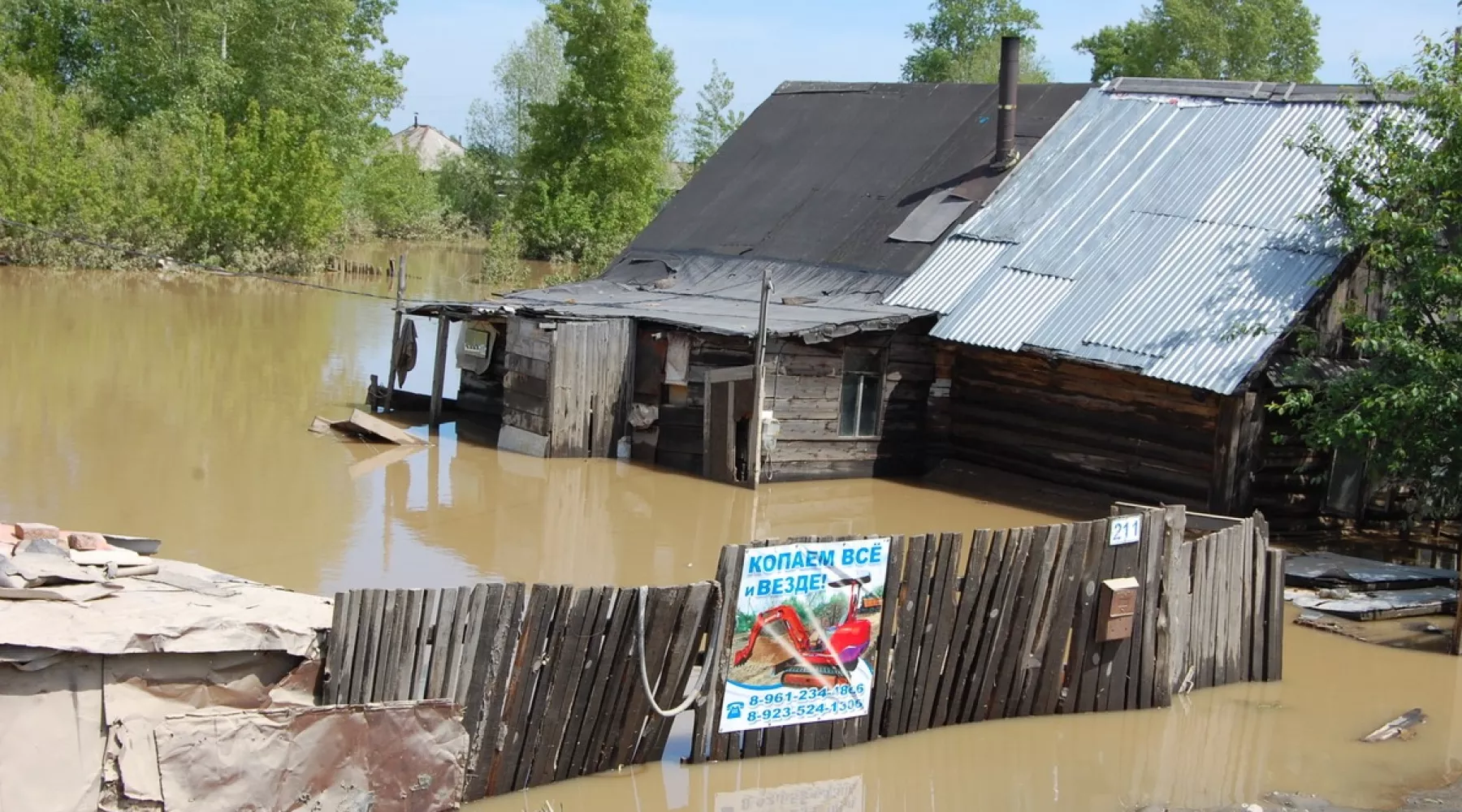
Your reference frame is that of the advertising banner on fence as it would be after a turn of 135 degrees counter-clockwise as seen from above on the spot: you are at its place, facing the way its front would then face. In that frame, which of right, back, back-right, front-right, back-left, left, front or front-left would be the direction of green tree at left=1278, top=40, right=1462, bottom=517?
front

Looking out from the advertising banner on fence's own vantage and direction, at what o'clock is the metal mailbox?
The metal mailbox is roughly at 8 o'clock from the advertising banner on fence.

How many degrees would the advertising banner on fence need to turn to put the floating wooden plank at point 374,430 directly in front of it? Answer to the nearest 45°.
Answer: approximately 135° to its right

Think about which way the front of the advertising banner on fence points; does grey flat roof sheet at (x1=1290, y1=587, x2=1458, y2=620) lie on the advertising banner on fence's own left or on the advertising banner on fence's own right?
on the advertising banner on fence's own left

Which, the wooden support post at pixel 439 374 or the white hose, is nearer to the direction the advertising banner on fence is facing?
the white hose

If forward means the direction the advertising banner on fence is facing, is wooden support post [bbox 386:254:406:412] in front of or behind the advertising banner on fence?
behind

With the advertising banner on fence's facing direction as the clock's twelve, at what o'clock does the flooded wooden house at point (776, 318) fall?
The flooded wooden house is roughly at 6 o'clock from the advertising banner on fence.

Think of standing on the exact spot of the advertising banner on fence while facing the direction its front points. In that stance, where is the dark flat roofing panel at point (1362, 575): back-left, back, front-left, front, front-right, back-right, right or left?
back-left

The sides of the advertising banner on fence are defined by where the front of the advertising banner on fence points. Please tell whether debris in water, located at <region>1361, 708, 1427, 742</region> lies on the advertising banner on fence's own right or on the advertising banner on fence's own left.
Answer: on the advertising banner on fence's own left

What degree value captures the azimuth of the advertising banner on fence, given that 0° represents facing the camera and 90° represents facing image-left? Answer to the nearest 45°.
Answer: approximately 0°

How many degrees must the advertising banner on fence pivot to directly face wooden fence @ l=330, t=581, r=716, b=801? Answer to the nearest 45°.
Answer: approximately 45° to its right
